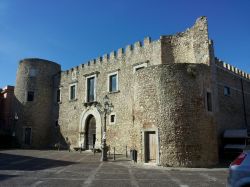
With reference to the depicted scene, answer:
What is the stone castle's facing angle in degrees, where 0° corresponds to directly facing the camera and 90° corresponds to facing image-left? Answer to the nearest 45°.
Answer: approximately 45°
